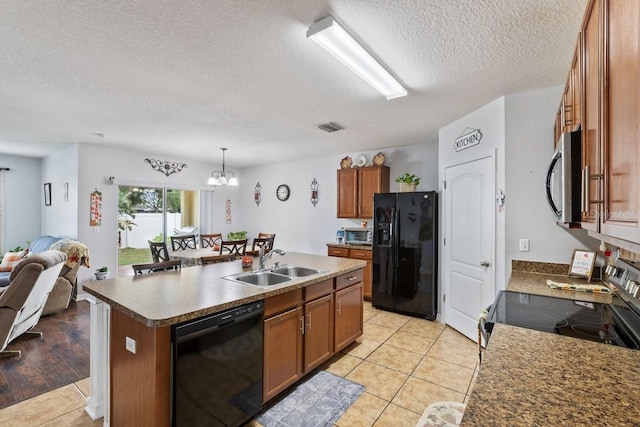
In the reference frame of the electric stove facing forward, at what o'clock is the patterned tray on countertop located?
The patterned tray on countertop is roughly at 3 o'clock from the electric stove.

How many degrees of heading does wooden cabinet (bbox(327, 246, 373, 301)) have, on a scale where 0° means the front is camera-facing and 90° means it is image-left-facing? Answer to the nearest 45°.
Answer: approximately 0°

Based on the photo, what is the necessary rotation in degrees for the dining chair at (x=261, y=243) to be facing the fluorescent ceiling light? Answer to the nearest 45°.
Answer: approximately 45° to its left

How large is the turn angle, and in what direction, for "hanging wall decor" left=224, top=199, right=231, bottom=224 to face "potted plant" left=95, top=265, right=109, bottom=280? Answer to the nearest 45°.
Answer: approximately 90° to its right

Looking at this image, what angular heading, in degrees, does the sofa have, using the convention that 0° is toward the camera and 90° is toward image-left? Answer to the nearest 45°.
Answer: approximately 45°

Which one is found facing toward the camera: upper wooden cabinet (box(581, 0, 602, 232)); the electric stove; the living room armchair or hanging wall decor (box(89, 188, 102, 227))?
the hanging wall decor

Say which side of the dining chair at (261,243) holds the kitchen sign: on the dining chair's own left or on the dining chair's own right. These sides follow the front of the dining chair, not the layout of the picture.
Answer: on the dining chair's own left

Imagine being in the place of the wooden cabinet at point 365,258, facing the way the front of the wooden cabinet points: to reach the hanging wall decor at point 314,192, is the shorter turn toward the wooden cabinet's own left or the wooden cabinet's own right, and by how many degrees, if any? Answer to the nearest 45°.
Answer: approximately 135° to the wooden cabinet's own right

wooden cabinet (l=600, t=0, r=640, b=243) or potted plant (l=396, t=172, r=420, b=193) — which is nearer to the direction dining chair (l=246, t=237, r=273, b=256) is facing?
the wooden cabinet
